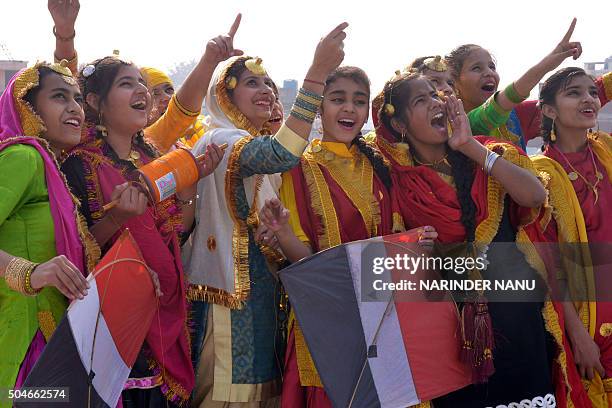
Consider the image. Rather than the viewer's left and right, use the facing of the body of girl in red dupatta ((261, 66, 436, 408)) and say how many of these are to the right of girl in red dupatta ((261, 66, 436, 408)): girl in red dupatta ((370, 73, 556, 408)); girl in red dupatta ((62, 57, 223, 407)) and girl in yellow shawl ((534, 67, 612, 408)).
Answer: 1

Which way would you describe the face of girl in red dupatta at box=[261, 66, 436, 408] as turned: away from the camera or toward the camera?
toward the camera

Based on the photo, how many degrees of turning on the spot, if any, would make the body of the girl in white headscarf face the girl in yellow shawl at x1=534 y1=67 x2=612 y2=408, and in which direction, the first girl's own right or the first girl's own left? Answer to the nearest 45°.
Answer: approximately 45° to the first girl's own left

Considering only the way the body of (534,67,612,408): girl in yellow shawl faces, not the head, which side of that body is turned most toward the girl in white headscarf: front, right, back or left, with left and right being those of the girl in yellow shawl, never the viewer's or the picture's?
right

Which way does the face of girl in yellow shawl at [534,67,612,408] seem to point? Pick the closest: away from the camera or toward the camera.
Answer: toward the camera

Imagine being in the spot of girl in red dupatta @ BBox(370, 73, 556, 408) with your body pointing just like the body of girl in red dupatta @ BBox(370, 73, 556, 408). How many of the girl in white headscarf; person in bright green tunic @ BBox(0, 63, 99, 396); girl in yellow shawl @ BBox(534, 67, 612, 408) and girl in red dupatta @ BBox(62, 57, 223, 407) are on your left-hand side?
1

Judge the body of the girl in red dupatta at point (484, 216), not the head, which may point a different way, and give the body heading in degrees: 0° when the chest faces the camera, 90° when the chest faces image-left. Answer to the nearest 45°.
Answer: approximately 315°

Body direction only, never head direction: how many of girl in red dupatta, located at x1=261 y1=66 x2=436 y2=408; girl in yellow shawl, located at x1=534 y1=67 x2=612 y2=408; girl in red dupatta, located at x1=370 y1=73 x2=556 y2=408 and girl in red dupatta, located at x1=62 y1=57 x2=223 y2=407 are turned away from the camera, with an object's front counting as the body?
0

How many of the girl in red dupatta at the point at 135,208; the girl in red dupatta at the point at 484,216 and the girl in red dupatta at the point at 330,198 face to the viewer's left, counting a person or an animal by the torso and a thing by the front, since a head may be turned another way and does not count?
0

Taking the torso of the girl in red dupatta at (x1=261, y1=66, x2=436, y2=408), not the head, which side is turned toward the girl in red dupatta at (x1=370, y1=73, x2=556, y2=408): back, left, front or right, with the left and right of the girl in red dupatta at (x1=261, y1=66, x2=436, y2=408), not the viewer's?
left

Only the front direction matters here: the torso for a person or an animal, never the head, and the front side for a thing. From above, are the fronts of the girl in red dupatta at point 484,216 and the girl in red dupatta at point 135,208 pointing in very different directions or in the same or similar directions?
same or similar directions

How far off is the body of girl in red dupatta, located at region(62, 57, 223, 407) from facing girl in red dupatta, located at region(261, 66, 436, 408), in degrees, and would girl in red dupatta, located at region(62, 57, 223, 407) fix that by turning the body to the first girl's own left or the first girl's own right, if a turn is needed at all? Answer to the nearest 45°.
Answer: approximately 45° to the first girl's own left
